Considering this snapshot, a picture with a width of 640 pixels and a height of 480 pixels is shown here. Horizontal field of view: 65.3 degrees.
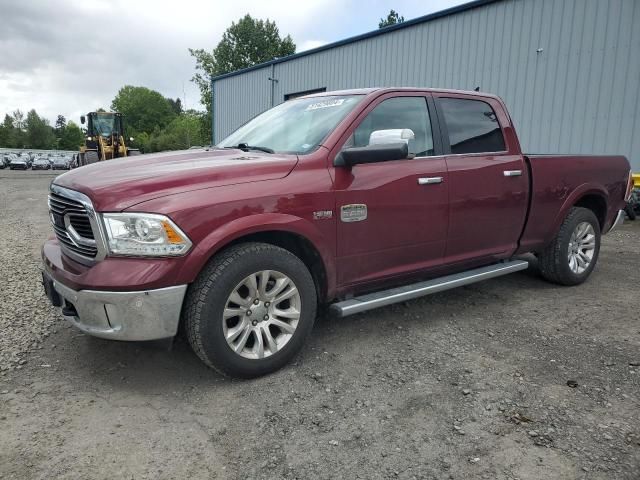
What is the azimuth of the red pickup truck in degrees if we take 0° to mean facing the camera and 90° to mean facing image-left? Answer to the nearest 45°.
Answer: approximately 45°

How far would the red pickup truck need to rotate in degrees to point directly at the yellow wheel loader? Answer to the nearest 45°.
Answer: approximately 90° to its right

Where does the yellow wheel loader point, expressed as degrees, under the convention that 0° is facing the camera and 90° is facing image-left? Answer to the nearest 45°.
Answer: approximately 315°

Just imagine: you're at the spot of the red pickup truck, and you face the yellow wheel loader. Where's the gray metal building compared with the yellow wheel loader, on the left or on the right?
right

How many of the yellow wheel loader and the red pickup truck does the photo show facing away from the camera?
0
